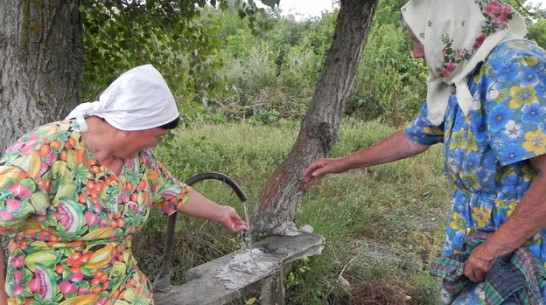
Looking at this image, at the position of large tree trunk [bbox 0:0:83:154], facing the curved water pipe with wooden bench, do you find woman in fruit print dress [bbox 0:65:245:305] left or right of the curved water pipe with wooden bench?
right

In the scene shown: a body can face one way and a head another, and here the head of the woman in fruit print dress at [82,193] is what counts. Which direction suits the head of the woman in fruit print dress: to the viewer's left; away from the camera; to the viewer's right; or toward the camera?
to the viewer's right

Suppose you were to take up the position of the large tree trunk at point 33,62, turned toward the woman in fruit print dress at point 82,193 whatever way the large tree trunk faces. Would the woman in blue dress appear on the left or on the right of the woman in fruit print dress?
left

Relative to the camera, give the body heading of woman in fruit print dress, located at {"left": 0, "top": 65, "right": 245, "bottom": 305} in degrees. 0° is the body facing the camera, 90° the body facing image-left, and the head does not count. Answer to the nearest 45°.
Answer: approximately 315°

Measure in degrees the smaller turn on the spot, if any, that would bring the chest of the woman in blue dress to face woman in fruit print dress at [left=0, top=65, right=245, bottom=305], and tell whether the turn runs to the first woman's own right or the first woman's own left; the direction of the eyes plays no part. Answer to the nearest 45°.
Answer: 0° — they already face them

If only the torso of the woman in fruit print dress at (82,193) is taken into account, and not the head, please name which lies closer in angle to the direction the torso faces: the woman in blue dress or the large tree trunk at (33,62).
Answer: the woman in blue dress

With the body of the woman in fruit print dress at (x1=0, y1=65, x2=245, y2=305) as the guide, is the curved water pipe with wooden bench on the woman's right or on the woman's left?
on the woman's left

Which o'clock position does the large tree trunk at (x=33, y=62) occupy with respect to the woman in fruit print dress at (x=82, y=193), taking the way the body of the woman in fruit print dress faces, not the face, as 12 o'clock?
The large tree trunk is roughly at 7 o'clock from the woman in fruit print dress.
